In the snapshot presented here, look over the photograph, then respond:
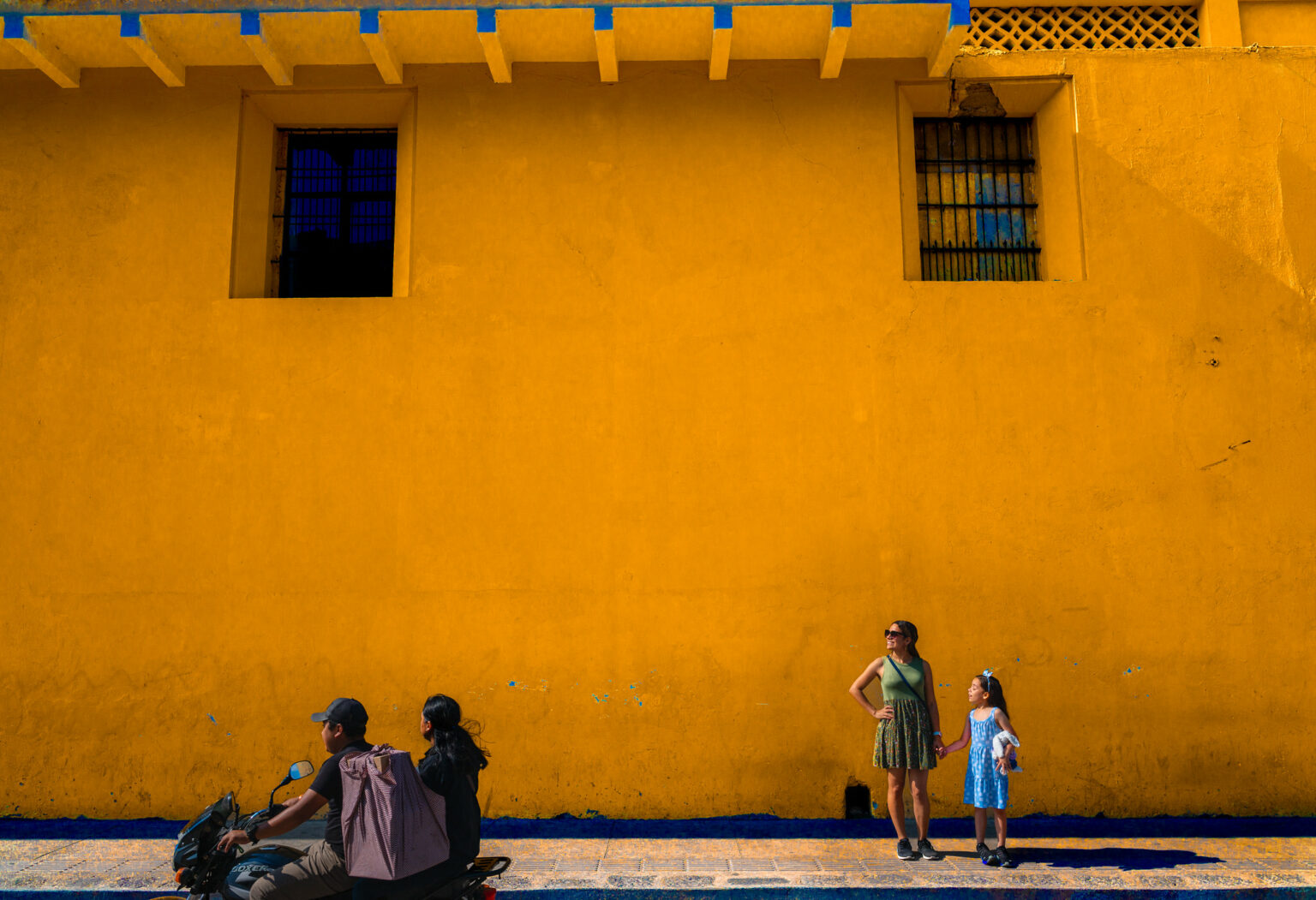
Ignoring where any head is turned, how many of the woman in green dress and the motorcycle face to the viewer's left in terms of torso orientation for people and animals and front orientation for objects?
1

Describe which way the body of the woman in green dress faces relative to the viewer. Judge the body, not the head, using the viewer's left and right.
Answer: facing the viewer

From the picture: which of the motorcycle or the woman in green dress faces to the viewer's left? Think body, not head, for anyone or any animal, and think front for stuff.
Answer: the motorcycle

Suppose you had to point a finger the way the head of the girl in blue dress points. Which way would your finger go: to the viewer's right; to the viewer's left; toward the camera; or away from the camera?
to the viewer's left

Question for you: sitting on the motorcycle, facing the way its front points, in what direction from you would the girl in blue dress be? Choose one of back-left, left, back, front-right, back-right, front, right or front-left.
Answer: back

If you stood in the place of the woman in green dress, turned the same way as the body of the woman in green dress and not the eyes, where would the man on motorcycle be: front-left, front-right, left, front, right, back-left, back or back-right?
front-right

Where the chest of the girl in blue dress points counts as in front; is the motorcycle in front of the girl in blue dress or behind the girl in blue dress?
in front

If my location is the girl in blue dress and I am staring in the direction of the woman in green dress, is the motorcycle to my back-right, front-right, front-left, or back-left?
front-left

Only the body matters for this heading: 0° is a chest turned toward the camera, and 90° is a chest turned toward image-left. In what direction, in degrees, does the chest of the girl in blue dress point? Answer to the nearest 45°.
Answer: approximately 45°

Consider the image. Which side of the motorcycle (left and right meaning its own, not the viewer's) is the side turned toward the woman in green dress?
back

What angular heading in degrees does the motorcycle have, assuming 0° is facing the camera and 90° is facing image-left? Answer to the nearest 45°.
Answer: approximately 90°
